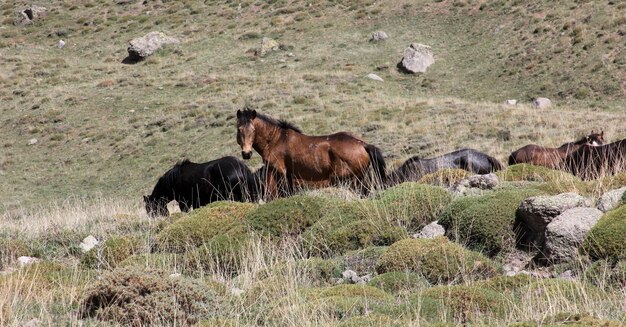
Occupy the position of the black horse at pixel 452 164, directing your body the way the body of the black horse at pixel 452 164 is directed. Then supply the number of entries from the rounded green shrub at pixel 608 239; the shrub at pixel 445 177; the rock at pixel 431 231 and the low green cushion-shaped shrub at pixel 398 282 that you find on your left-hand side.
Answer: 4

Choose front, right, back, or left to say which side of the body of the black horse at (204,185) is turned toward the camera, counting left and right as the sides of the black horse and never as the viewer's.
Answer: left

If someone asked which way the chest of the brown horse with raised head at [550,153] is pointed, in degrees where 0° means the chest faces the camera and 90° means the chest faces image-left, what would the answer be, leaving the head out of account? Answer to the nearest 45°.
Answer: approximately 270°

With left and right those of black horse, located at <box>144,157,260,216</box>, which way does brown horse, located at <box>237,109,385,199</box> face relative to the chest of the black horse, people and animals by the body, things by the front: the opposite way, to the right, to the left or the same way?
the same way

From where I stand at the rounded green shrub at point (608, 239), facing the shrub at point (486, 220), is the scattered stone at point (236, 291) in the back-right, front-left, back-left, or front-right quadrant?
front-left

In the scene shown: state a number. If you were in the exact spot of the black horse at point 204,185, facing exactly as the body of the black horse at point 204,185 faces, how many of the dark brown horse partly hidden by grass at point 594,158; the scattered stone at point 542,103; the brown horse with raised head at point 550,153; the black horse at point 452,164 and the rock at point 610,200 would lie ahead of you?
0

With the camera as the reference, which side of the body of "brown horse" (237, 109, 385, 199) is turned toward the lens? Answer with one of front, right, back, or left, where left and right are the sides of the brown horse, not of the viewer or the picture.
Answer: left

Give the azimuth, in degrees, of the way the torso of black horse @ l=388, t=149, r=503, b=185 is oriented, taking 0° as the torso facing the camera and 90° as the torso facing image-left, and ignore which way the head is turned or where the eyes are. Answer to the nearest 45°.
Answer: approximately 90°

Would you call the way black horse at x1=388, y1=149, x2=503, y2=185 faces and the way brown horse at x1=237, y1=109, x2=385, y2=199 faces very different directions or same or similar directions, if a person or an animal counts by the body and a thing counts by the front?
same or similar directions

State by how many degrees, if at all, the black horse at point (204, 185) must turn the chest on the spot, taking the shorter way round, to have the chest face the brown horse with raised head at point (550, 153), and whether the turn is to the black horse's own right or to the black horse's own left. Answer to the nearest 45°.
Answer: approximately 180°

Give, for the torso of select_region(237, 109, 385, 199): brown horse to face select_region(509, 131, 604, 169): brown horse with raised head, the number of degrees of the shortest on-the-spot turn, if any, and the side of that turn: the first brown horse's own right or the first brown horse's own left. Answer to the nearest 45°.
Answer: approximately 180°

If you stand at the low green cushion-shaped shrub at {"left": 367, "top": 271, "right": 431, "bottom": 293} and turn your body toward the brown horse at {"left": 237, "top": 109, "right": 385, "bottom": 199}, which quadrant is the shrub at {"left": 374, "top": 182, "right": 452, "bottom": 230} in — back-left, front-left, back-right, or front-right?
front-right
